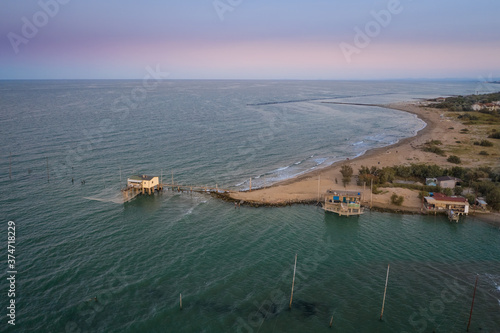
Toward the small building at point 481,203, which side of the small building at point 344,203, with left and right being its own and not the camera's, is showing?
left

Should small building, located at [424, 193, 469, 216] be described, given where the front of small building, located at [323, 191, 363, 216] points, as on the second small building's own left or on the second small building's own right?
on the second small building's own left

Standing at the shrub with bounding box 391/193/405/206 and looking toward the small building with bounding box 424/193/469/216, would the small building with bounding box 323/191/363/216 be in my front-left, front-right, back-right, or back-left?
back-right

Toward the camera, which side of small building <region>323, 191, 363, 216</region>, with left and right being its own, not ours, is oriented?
front

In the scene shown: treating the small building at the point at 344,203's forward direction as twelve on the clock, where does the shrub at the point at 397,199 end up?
The shrub is roughly at 8 o'clock from the small building.
